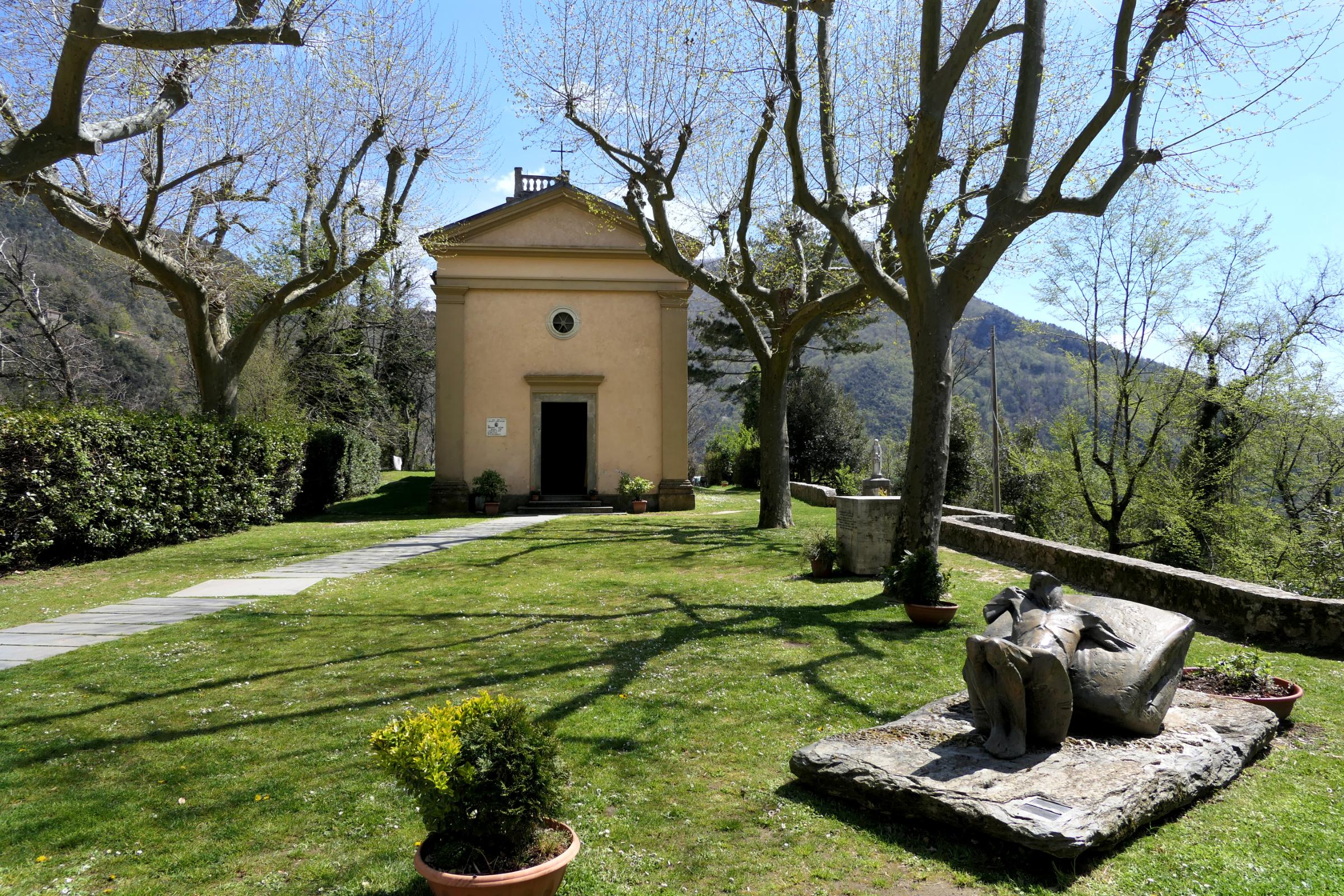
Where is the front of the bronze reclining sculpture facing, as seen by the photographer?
facing the viewer and to the left of the viewer

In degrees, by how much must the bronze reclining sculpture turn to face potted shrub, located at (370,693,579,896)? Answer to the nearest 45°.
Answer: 0° — it already faces it

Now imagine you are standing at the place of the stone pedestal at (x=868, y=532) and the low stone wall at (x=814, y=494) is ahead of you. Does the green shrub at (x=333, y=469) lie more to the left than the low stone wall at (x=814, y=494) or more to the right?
left

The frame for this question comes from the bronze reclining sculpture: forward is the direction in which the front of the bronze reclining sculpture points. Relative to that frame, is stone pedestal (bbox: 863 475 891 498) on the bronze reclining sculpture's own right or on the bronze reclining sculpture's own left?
on the bronze reclining sculpture's own right

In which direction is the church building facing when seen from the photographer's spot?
facing the viewer

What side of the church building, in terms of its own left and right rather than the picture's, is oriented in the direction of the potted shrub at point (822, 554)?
front

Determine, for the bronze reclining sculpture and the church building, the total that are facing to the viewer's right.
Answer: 0

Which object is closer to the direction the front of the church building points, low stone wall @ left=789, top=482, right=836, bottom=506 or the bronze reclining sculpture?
the bronze reclining sculpture

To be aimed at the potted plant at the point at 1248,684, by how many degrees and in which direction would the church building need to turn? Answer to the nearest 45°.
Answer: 0° — it already faces it
